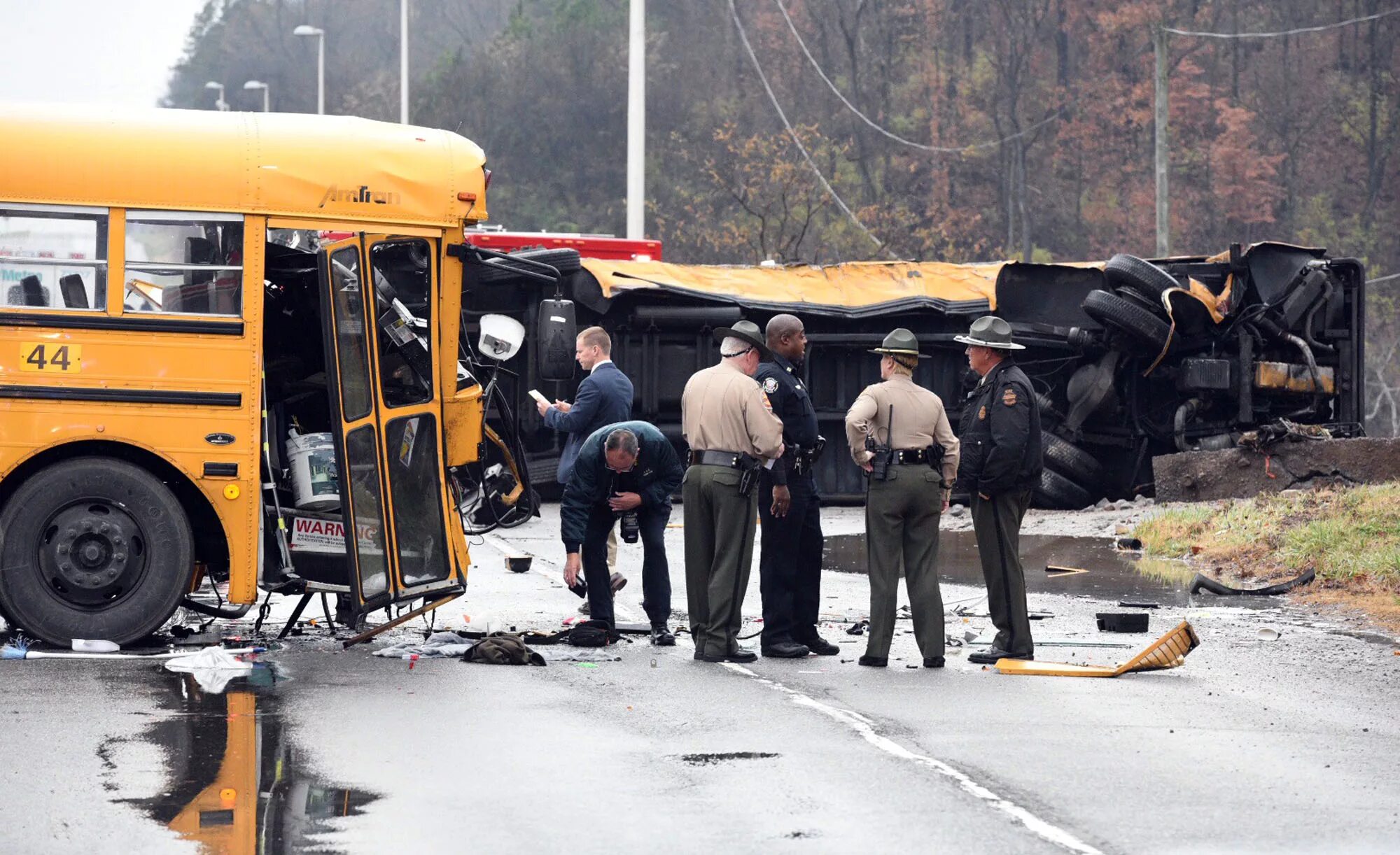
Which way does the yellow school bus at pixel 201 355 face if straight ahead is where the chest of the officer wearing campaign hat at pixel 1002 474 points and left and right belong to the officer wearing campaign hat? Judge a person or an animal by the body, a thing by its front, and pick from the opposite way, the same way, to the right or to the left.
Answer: the opposite way

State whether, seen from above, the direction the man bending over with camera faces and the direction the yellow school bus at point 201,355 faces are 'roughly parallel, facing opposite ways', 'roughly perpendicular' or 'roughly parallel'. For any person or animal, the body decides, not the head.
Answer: roughly perpendicular

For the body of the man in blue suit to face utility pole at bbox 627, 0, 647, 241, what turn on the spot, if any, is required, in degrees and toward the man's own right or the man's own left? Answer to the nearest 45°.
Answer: approximately 90° to the man's own right

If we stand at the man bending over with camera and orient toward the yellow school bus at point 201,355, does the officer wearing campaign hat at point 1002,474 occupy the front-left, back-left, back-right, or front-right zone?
back-left

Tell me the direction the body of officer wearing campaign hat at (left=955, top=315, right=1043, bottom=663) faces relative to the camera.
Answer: to the viewer's left

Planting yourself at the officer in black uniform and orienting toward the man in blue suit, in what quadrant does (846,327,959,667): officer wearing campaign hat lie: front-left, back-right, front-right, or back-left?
back-right

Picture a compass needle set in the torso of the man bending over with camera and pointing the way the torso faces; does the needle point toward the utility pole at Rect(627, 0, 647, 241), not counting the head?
no

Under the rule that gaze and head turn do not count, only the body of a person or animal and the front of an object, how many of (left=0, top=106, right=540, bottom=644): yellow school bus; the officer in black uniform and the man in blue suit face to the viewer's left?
1

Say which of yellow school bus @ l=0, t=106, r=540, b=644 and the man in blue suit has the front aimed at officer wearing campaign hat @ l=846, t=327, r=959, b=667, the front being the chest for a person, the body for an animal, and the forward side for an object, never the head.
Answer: the yellow school bus

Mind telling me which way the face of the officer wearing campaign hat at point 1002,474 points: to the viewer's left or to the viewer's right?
to the viewer's left

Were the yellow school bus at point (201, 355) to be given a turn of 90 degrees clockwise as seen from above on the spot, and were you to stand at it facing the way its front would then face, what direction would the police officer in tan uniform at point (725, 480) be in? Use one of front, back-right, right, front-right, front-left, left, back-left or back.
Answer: left

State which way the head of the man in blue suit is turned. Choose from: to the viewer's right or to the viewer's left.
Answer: to the viewer's left

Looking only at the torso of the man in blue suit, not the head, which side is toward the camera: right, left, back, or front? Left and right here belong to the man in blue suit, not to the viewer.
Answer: left

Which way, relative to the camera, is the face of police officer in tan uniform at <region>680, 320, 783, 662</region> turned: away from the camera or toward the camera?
away from the camera

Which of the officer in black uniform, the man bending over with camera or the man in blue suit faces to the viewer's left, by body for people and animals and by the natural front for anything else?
the man in blue suit
